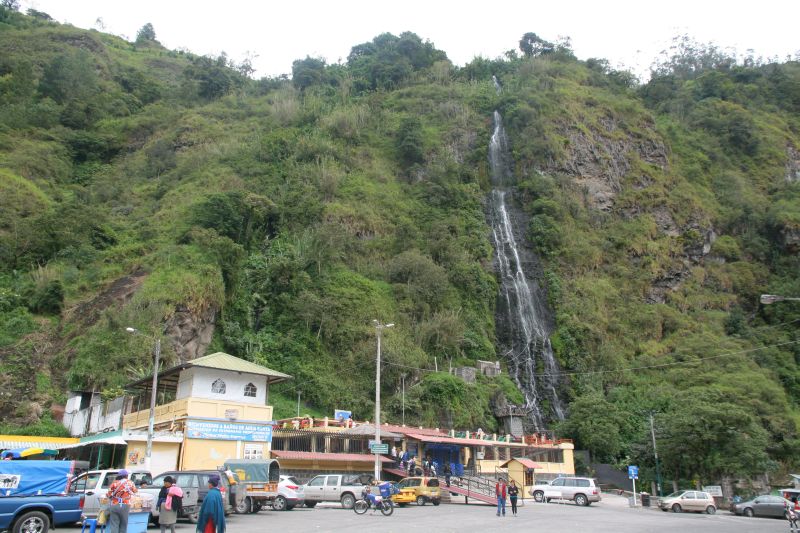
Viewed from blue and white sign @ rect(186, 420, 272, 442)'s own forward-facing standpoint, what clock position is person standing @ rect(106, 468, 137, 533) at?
The person standing is roughly at 12 o'clock from the blue and white sign.

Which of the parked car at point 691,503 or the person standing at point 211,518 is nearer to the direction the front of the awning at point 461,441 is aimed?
the person standing

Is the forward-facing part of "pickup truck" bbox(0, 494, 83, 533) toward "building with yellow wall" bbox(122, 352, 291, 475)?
no

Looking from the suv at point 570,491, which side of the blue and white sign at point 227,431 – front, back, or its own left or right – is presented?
left

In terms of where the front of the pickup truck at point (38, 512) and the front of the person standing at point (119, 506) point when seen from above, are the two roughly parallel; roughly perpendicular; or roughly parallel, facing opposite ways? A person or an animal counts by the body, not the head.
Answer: roughly perpendicular

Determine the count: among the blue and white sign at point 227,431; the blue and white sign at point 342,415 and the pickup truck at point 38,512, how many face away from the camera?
0

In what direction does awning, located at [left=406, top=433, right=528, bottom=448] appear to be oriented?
toward the camera

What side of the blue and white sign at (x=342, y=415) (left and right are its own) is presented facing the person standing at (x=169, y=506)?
front

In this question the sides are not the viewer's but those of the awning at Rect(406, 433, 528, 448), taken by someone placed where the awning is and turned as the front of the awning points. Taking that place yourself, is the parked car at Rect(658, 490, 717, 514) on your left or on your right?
on your left

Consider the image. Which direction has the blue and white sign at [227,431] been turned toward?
toward the camera

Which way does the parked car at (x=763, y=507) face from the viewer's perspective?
to the viewer's left

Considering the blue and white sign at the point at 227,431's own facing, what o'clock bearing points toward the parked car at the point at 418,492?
The parked car is roughly at 10 o'clock from the blue and white sign.
